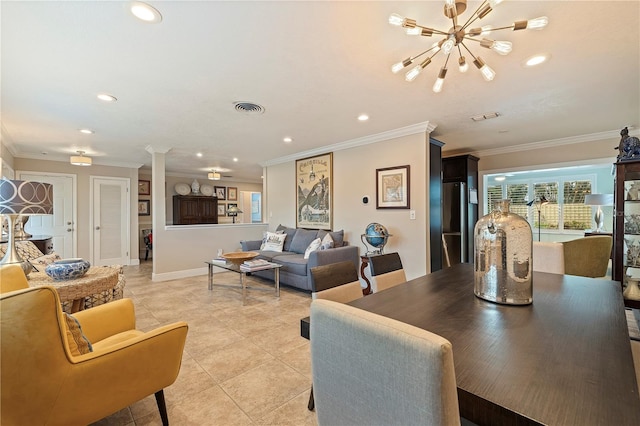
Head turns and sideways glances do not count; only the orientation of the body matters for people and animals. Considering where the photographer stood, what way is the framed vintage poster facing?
facing the viewer and to the left of the viewer

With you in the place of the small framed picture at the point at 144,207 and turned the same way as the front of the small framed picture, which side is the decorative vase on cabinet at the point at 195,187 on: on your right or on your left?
on your left

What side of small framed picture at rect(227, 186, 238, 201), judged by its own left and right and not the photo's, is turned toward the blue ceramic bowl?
front

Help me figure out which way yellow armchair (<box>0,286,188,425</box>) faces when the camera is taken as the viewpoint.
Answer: facing away from the viewer and to the right of the viewer

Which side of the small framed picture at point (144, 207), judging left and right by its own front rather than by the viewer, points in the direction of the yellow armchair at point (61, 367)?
front

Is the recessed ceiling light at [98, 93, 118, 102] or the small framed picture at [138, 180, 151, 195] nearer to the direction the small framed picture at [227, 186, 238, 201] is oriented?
the recessed ceiling light

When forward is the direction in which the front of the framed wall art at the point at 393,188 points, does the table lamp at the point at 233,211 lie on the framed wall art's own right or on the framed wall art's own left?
on the framed wall art's own right

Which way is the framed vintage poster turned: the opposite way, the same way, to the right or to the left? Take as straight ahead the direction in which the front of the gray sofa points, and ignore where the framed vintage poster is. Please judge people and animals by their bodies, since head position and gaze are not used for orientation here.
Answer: the same way

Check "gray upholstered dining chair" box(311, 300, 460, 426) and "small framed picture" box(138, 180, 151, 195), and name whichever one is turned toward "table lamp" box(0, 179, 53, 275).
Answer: the small framed picture

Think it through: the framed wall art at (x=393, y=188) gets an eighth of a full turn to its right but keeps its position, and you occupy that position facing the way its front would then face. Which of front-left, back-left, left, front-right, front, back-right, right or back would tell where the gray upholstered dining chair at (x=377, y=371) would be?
left

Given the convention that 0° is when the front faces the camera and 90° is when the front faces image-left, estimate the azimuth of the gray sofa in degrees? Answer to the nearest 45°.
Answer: approximately 45°

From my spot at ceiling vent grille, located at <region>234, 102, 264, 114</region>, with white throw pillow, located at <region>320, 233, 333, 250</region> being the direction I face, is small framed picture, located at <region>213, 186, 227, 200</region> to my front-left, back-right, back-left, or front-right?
front-left

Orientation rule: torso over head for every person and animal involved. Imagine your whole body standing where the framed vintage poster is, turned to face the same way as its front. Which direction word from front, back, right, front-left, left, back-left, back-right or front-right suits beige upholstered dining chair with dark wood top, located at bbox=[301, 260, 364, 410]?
front-left

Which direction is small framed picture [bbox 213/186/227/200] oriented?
toward the camera

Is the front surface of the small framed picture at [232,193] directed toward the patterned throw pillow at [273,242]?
yes

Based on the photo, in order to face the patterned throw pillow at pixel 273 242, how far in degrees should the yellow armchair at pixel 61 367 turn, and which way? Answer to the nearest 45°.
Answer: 0° — it already faces it

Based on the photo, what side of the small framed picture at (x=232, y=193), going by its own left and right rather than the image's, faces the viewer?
front

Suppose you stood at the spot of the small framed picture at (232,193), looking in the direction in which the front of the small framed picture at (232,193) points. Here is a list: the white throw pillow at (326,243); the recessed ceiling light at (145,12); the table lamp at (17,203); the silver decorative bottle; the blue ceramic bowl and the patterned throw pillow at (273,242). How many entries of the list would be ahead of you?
6
